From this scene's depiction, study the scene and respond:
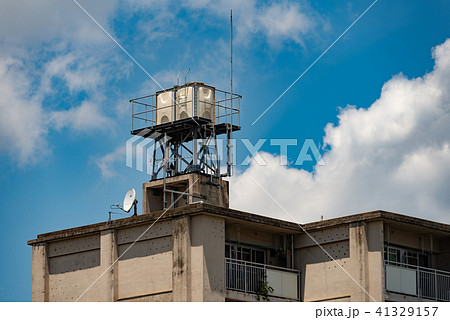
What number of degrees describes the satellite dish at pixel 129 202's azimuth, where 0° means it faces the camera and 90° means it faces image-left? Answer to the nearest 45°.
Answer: approximately 45°
